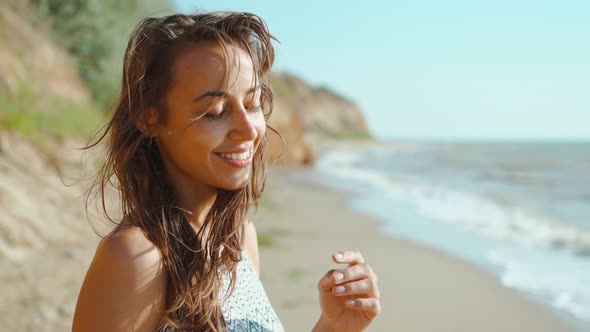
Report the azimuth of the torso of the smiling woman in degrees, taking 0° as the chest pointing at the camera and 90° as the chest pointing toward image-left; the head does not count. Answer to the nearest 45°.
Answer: approximately 315°

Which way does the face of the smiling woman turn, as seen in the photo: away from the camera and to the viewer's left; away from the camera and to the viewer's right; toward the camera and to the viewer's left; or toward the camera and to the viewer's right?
toward the camera and to the viewer's right
